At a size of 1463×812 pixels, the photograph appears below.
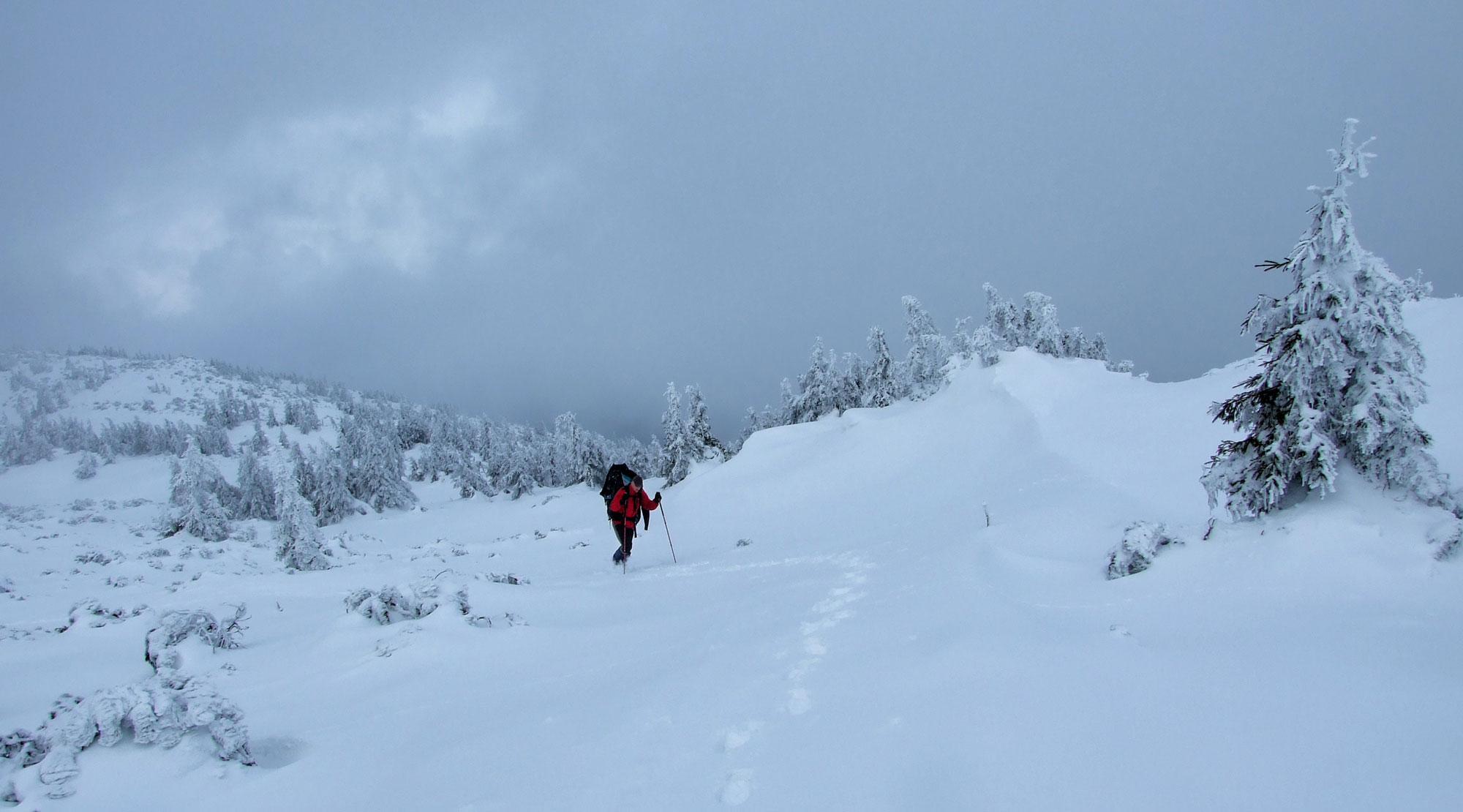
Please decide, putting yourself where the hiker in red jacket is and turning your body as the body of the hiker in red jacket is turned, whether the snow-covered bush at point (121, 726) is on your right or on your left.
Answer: on your right

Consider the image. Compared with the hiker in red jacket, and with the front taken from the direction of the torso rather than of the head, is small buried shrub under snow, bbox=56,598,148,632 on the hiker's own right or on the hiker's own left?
on the hiker's own right

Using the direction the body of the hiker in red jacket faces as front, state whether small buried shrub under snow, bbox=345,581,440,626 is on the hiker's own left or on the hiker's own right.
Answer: on the hiker's own right

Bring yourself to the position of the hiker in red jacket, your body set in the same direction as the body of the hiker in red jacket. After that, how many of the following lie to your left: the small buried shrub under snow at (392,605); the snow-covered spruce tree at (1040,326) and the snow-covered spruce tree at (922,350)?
2

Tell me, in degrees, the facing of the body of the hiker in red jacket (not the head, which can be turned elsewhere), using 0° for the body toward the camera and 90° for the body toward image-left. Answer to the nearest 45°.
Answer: approximately 315°

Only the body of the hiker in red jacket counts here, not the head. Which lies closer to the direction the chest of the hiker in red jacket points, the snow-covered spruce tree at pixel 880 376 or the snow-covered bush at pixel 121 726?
the snow-covered bush
